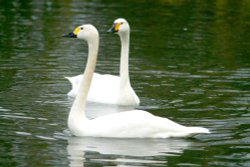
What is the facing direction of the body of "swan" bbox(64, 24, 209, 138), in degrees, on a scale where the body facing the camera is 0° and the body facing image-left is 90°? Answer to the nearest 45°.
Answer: approximately 90°
